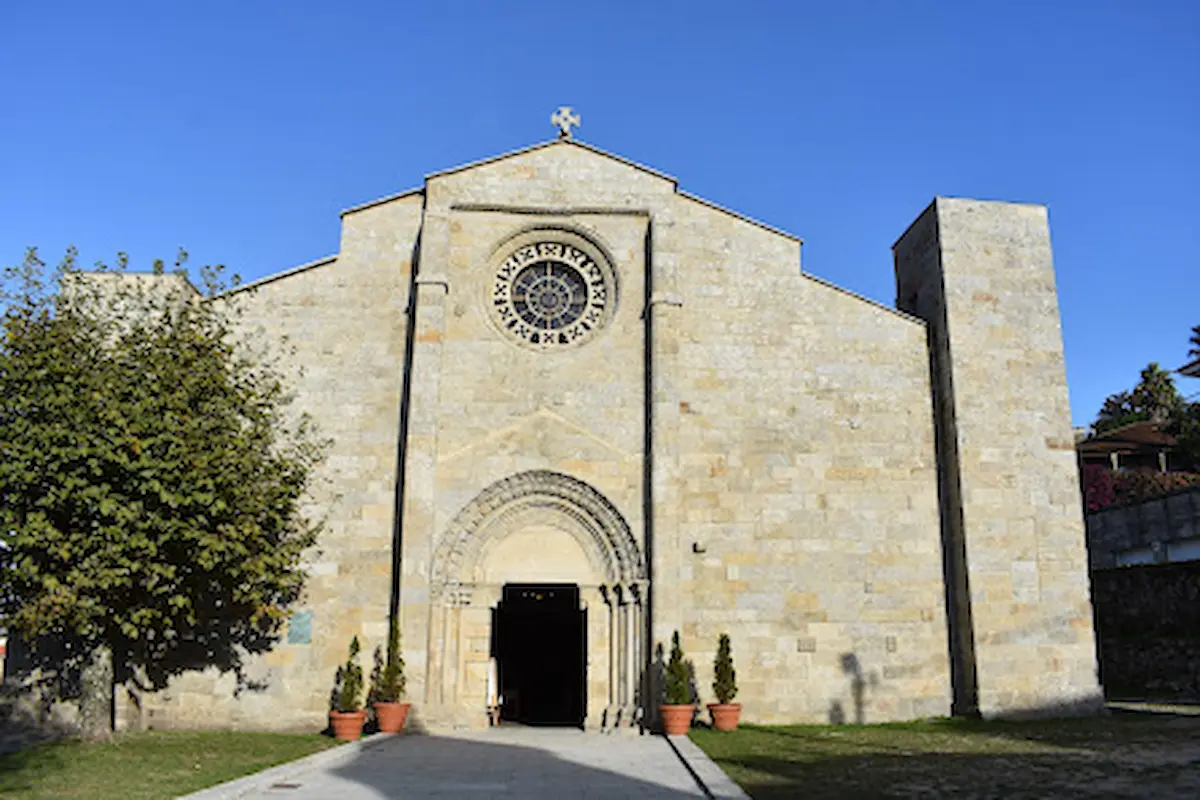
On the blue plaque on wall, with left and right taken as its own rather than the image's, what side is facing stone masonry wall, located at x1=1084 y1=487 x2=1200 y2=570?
left

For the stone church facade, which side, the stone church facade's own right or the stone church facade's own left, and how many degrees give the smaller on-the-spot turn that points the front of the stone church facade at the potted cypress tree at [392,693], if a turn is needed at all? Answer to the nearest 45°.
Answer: approximately 90° to the stone church facade's own right

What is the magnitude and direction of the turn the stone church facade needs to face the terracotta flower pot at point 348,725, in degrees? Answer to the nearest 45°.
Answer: approximately 90° to its right

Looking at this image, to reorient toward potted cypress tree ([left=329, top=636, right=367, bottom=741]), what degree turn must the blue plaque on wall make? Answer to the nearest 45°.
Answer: approximately 45° to its left

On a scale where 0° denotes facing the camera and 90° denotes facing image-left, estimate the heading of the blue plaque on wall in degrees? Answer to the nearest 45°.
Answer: approximately 0°

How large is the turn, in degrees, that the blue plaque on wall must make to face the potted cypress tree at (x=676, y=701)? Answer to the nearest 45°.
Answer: approximately 45° to its left

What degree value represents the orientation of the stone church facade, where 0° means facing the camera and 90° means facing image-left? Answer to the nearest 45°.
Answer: approximately 0°

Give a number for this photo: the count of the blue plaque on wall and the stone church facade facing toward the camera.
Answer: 2

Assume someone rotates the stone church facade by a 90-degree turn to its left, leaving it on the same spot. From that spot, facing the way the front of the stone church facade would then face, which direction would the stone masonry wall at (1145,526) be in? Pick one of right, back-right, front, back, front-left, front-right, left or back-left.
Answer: front-left
